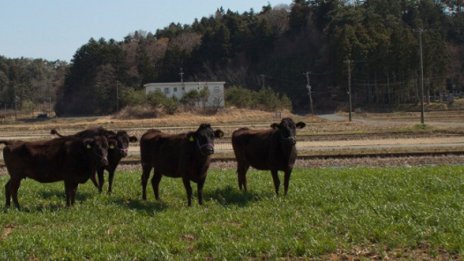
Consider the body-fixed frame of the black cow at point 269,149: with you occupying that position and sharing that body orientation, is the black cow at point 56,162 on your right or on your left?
on your right

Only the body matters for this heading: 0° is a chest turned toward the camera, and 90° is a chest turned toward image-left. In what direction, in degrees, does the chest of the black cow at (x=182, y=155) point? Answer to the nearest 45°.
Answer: approximately 315°

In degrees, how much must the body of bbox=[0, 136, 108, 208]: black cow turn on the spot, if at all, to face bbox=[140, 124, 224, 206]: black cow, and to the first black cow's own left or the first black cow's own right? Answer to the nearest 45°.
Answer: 0° — it already faces it

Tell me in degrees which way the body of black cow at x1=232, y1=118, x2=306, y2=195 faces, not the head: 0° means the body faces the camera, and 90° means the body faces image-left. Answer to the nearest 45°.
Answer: approximately 315°

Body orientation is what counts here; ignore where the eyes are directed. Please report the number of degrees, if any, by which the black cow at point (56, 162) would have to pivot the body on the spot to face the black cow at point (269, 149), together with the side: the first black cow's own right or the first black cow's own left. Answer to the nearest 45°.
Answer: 0° — it already faces it

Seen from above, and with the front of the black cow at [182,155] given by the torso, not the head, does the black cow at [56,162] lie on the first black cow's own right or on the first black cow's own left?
on the first black cow's own right

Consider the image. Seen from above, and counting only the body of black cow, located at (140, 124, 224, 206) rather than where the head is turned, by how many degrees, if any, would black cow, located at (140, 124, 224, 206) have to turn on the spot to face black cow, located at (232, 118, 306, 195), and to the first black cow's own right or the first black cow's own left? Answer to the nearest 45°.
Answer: approximately 90° to the first black cow's own left

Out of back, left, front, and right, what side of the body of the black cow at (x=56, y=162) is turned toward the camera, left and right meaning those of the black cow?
right
